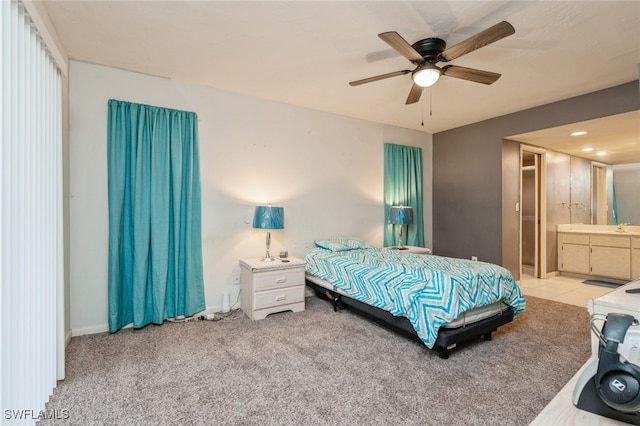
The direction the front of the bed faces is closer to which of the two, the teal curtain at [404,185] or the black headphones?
the black headphones

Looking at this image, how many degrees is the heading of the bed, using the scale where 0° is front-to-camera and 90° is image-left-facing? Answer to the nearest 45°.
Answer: approximately 315°

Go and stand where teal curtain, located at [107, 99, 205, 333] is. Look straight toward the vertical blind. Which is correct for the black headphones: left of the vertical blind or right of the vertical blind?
left

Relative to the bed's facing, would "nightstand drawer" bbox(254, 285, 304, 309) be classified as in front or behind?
behind

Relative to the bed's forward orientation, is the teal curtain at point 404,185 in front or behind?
behind

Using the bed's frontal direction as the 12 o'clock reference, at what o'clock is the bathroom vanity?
The bathroom vanity is roughly at 9 o'clock from the bed.
